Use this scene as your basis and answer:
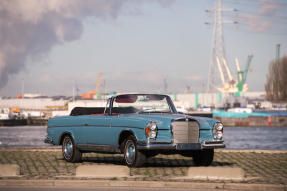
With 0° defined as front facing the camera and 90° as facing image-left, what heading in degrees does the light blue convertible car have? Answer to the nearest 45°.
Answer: approximately 315°
